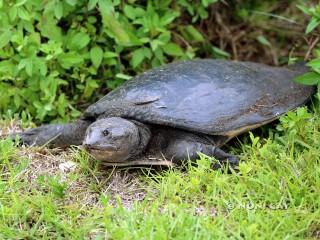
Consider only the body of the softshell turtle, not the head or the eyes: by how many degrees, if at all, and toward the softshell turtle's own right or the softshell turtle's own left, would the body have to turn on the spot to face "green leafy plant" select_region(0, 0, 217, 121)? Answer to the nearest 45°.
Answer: approximately 90° to the softshell turtle's own right

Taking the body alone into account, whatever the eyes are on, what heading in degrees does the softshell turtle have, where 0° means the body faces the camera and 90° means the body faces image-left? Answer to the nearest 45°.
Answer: approximately 45°
